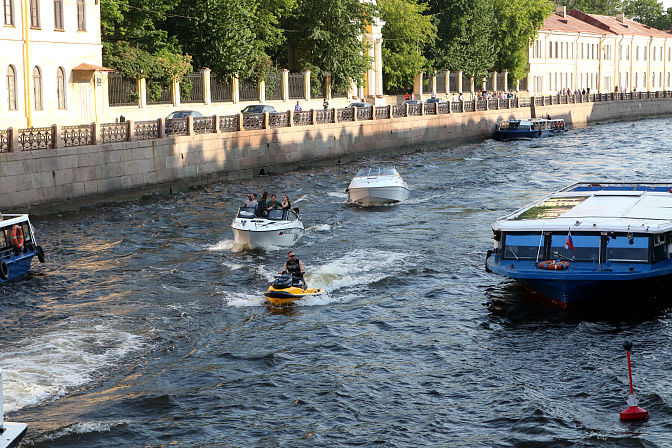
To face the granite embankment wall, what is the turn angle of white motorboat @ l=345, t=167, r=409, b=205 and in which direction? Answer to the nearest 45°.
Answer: approximately 90° to its right

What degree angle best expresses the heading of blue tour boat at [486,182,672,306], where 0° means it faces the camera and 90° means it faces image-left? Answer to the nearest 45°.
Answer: approximately 45°

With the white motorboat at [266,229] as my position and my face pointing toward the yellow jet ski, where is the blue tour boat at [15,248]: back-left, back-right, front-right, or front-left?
front-right

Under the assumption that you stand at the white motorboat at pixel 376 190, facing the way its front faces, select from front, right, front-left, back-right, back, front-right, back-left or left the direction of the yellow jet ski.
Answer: front

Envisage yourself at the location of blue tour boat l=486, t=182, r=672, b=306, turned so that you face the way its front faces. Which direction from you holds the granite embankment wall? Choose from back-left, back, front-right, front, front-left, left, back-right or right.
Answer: right

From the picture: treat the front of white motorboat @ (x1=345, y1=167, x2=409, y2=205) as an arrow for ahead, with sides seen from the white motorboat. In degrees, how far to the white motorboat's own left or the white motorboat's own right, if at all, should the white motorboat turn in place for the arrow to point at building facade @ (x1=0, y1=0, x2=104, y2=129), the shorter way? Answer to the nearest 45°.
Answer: approximately 135° to the white motorboat's own right

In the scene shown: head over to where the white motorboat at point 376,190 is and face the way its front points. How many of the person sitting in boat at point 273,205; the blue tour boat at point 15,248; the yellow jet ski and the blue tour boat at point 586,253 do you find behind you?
0

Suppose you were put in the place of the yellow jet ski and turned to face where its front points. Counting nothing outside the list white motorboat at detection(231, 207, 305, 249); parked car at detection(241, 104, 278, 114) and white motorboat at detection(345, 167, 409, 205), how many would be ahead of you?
0

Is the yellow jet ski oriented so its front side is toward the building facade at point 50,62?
no

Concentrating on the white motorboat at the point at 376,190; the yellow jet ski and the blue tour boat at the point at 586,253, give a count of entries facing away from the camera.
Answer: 0

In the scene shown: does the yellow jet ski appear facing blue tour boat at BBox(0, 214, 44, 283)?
no

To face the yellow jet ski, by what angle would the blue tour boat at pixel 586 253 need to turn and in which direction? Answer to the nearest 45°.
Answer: approximately 45° to its right

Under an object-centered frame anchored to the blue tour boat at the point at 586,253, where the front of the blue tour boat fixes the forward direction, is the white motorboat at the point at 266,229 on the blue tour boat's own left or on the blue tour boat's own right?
on the blue tour boat's own right

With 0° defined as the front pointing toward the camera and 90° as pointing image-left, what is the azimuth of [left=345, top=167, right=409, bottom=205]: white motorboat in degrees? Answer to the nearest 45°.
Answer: approximately 0°

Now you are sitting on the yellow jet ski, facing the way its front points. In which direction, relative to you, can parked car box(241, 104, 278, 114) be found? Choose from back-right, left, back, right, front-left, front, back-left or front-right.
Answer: back-right

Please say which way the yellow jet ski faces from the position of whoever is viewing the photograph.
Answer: facing the viewer and to the left of the viewer
